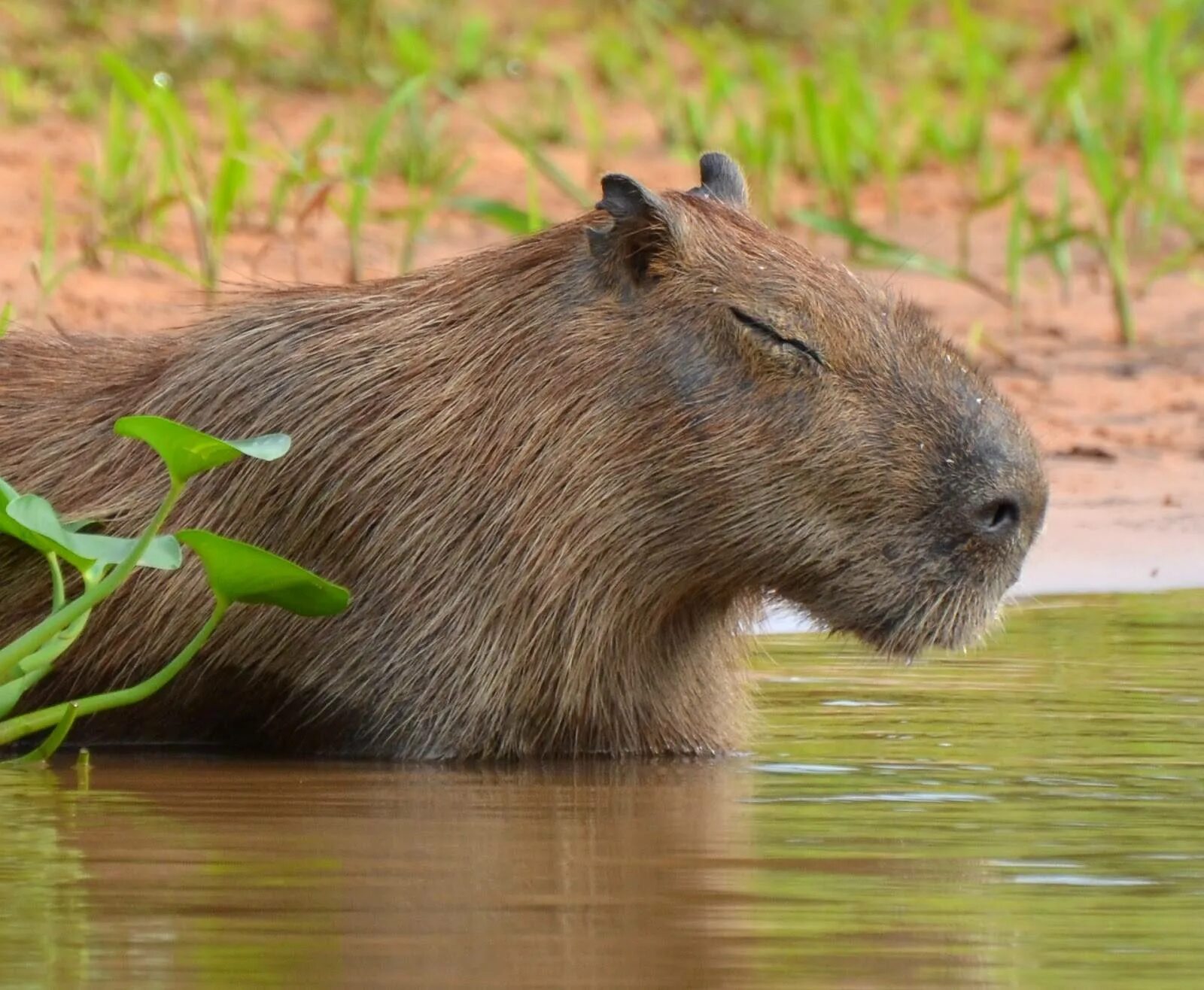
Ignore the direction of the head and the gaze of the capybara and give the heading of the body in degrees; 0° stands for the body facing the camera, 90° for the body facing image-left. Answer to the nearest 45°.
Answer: approximately 270°
